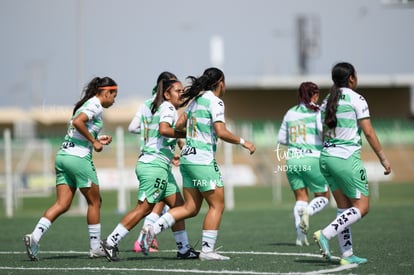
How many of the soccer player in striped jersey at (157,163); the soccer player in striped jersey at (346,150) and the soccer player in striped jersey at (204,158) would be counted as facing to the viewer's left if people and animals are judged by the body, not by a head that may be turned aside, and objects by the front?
0

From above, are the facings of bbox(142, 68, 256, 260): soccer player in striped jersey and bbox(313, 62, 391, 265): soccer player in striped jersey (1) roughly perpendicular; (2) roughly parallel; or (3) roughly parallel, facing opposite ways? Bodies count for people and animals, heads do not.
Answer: roughly parallel

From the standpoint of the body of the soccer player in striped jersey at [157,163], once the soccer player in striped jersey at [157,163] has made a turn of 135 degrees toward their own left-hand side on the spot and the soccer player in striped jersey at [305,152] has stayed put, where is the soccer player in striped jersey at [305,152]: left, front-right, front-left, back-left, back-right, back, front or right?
right

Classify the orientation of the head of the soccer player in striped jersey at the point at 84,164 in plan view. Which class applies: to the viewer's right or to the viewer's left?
to the viewer's right
